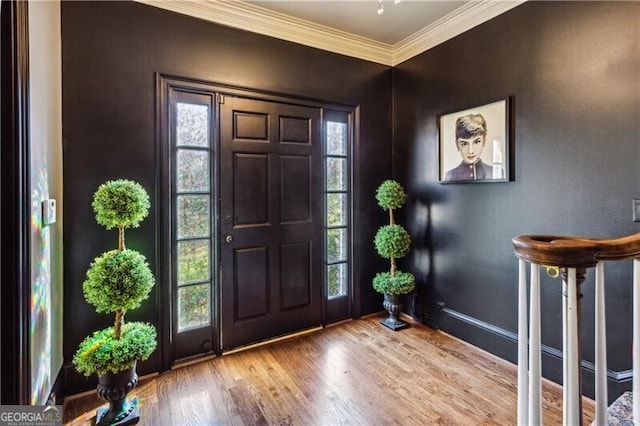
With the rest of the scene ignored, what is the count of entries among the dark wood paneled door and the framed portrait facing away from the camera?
0

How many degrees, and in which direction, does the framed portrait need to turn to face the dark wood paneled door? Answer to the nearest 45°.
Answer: approximately 45° to its right

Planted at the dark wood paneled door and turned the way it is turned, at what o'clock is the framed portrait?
The framed portrait is roughly at 11 o'clock from the dark wood paneled door.

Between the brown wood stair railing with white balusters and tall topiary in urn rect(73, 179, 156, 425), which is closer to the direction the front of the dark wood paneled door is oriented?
the brown wood stair railing with white balusters

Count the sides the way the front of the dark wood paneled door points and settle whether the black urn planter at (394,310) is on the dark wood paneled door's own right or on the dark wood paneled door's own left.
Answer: on the dark wood paneled door's own left

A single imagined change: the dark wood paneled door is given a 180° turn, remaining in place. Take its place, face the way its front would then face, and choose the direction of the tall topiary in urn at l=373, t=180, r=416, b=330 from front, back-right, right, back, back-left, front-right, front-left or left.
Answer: back-right

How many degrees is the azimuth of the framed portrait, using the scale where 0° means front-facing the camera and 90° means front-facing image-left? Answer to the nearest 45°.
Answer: approximately 45°

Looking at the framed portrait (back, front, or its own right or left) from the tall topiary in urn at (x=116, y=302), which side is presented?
front

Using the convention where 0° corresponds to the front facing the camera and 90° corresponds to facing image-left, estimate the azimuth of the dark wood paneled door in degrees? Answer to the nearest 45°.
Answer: approximately 315°

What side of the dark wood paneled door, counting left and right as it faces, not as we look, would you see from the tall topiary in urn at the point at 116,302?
right
